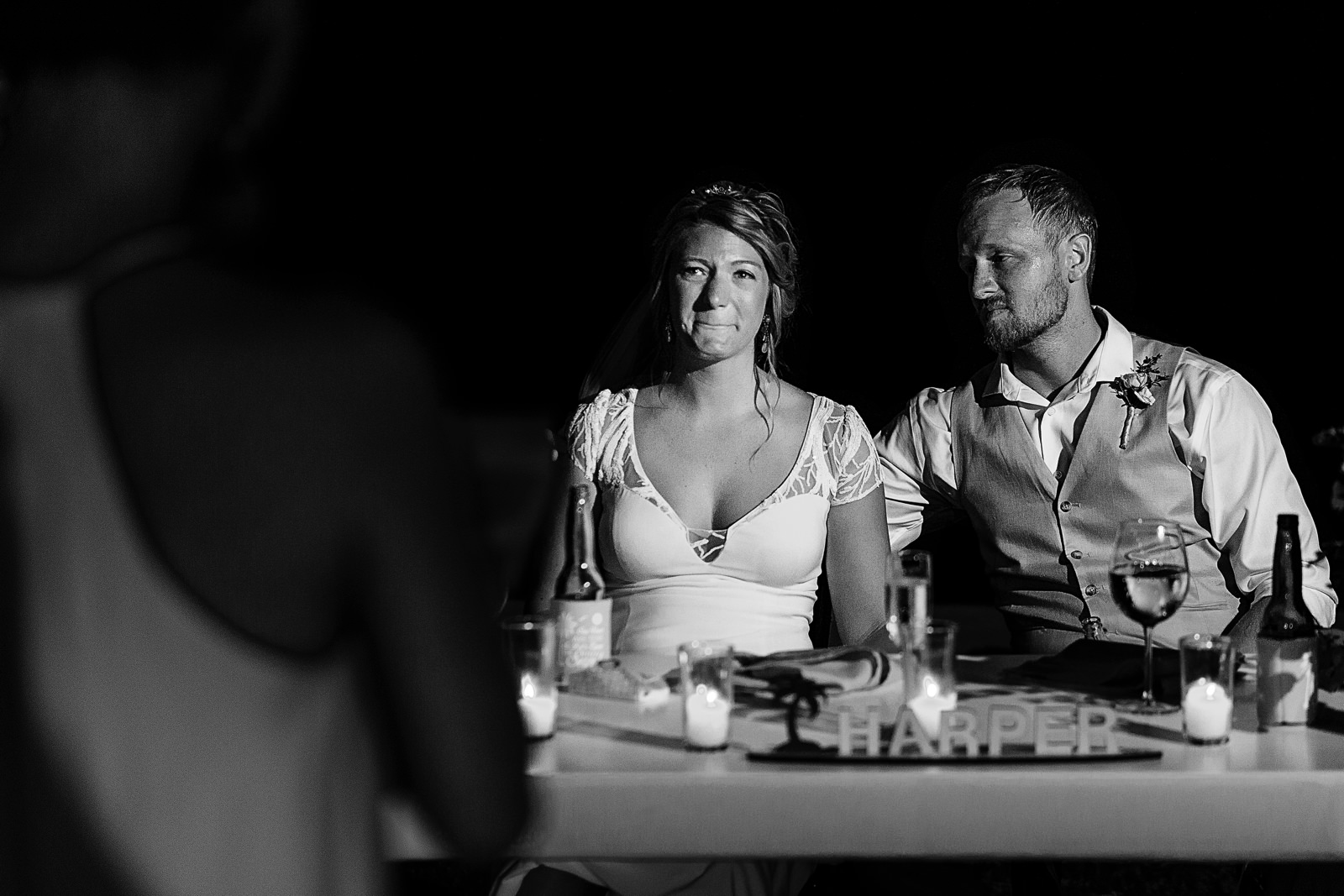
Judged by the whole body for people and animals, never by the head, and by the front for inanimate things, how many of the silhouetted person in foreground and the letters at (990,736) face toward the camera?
1

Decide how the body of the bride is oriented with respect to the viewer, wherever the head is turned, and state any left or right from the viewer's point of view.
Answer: facing the viewer

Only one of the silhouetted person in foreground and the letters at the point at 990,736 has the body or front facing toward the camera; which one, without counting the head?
the letters

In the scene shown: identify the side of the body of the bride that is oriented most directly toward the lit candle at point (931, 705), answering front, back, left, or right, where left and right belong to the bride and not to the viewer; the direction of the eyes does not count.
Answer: front

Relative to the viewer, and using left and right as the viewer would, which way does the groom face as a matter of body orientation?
facing the viewer and to the left of the viewer

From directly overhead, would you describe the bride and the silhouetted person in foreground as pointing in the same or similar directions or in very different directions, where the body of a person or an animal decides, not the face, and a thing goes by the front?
very different directions

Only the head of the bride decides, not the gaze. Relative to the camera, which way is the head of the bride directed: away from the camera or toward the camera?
toward the camera

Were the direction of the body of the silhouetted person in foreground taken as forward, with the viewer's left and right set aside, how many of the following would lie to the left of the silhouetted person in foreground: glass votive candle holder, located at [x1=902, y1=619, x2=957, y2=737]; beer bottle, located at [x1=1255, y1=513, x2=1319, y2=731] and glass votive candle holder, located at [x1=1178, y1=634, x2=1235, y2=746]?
0

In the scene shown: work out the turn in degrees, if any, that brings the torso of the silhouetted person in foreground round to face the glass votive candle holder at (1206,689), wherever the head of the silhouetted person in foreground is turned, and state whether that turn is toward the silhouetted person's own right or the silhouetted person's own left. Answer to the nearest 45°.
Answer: approximately 45° to the silhouetted person's own right

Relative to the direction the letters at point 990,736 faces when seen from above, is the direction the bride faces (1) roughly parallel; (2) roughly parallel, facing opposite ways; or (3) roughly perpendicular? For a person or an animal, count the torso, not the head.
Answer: roughly parallel

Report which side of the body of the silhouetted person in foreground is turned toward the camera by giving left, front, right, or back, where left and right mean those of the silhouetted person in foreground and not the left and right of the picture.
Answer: back

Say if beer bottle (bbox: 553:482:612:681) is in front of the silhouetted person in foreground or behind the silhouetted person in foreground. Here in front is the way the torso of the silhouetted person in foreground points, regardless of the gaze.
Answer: in front

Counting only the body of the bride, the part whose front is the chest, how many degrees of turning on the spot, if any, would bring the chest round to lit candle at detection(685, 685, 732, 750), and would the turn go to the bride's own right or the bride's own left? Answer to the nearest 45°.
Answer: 0° — they already face it

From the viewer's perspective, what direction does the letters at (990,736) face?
toward the camera

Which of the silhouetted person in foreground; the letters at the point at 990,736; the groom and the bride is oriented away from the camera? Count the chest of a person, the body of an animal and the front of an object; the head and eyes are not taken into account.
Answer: the silhouetted person in foreground

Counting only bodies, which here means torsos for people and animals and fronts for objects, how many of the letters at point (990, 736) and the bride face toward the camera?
2
